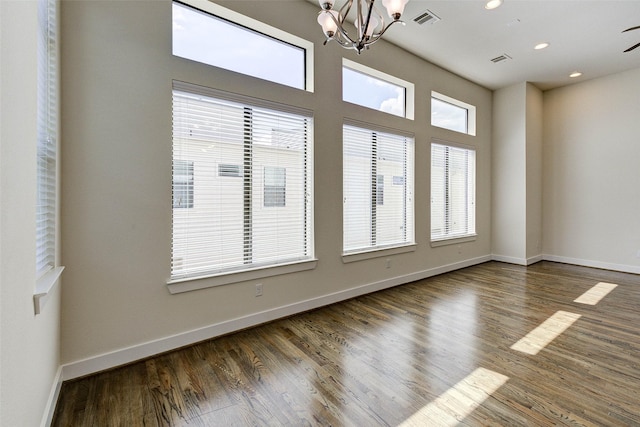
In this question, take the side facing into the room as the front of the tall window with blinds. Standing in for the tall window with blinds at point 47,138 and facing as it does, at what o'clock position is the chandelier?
The chandelier is roughly at 1 o'clock from the tall window with blinds.

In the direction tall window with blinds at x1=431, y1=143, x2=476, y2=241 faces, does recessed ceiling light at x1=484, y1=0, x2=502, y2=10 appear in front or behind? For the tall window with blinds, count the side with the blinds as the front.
in front

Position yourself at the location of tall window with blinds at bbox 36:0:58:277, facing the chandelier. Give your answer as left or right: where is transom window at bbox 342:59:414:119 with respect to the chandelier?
left

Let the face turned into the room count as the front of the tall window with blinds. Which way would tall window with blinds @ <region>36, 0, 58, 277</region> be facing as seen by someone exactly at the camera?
facing to the right of the viewer

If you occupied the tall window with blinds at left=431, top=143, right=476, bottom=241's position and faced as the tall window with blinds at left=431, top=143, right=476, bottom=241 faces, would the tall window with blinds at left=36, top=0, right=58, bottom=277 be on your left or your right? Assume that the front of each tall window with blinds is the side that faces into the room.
on your right

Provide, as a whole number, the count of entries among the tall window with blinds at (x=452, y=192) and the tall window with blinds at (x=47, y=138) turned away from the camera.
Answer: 0

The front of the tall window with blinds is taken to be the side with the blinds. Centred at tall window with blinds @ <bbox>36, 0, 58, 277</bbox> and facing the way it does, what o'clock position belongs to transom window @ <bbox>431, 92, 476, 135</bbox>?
The transom window is roughly at 12 o'clock from the tall window with blinds.

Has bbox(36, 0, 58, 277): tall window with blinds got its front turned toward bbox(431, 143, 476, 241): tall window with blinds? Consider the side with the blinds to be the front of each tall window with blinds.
yes

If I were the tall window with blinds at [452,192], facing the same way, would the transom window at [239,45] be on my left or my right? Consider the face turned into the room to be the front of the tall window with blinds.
on my right

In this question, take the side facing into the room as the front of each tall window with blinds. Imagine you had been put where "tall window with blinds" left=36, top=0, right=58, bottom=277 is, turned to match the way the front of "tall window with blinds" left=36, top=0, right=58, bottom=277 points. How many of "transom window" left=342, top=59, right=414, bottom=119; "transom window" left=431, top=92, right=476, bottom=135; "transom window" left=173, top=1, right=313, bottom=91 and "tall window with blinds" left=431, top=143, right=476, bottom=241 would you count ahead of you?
4

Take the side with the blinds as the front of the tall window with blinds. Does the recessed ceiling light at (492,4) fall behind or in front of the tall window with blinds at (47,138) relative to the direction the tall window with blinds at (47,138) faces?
in front

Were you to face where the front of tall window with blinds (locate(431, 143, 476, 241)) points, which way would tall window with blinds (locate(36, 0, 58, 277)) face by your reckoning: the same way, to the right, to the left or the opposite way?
to the left
